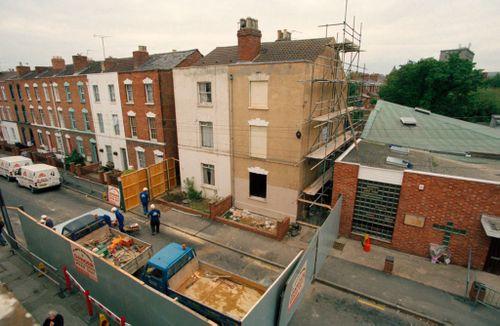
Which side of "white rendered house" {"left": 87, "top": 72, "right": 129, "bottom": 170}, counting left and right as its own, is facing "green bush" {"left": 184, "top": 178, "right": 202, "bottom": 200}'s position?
left

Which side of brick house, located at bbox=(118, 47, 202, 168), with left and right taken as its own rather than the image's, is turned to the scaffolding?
left

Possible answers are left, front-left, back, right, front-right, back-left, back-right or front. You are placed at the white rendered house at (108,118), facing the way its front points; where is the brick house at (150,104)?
left

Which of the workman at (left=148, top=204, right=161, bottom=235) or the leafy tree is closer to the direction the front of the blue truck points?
the workman

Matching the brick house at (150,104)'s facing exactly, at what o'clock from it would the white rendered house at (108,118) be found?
The white rendered house is roughly at 3 o'clock from the brick house.

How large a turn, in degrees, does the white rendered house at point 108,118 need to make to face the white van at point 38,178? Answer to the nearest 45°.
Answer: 0° — it already faces it

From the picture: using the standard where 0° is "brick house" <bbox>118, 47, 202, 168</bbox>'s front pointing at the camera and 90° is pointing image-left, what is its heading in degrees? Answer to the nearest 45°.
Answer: approximately 45°

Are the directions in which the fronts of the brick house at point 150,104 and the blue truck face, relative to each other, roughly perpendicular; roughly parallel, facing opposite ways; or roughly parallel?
roughly perpendicular

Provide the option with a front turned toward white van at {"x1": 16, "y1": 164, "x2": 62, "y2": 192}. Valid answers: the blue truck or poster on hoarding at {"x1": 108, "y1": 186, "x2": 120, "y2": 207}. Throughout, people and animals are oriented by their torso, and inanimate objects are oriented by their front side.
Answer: the blue truck

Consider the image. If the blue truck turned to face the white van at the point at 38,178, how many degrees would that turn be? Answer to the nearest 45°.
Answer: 0° — it already faces it

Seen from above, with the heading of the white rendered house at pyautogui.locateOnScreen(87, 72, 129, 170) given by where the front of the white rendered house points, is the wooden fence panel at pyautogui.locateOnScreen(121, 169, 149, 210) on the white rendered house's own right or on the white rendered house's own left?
on the white rendered house's own left
